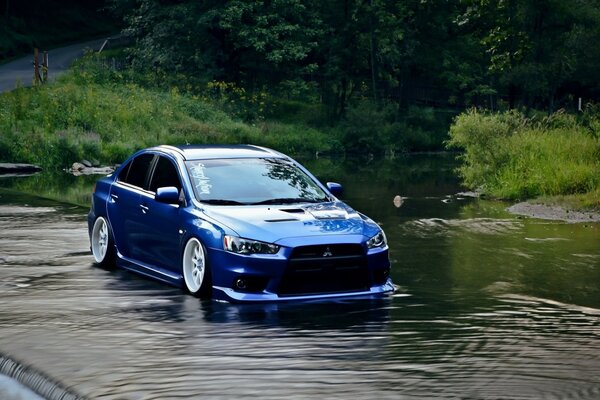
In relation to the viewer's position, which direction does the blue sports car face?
facing the viewer and to the right of the viewer
